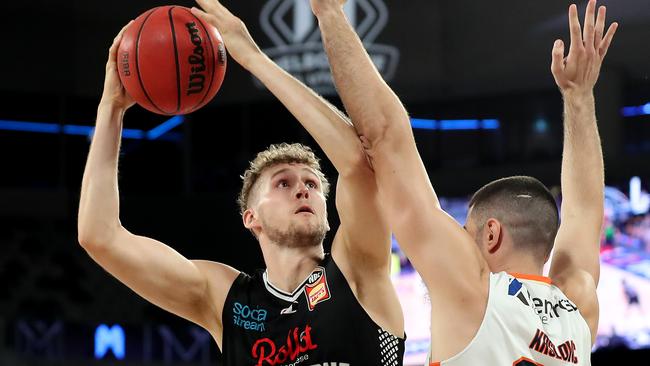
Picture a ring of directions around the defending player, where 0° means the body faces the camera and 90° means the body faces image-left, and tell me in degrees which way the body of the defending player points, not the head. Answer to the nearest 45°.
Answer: approximately 135°

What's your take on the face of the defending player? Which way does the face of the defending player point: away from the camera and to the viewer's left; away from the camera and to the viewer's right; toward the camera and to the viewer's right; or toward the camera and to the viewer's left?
away from the camera and to the viewer's left

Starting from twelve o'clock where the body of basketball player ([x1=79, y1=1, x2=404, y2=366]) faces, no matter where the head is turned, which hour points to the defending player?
The defending player is roughly at 11 o'clock from the basketball player.

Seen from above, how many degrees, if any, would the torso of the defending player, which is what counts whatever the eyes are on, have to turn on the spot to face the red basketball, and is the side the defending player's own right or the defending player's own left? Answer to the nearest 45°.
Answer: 0° — they already face it

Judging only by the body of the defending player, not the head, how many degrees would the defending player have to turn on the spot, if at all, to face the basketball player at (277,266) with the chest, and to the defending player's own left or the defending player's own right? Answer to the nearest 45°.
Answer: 0° — they already face them

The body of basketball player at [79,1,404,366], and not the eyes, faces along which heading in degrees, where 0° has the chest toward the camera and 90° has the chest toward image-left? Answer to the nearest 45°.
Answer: approximately 0°
